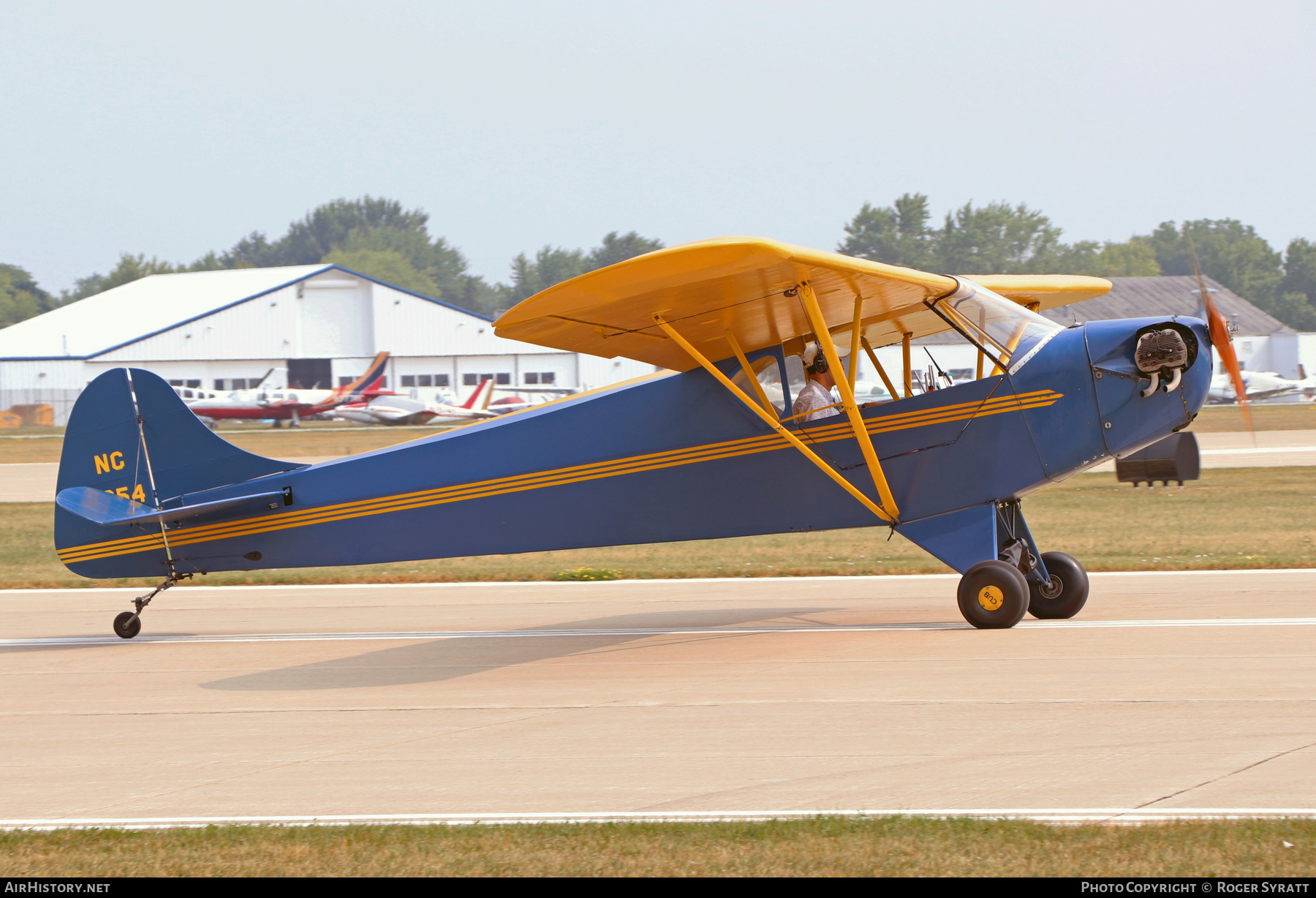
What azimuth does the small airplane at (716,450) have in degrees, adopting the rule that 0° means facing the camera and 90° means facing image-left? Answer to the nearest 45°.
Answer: approximately 270°

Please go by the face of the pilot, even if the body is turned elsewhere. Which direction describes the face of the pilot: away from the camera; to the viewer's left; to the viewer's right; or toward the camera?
to the viewer's right
